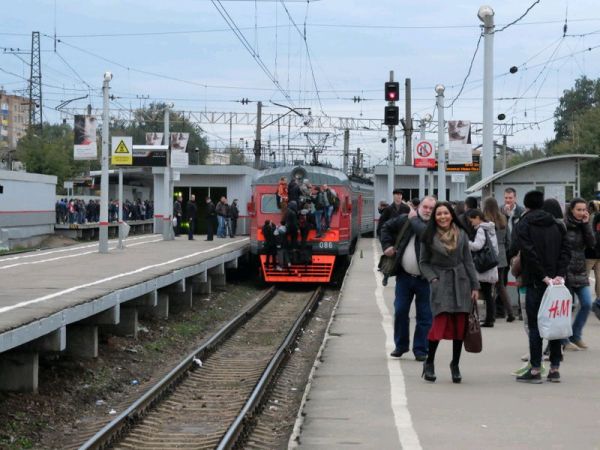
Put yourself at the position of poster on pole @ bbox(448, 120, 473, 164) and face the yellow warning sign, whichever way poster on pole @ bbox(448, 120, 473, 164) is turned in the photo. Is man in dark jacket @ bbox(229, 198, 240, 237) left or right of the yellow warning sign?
right

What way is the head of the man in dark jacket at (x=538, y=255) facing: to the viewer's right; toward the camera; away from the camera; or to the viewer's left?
away from the camera

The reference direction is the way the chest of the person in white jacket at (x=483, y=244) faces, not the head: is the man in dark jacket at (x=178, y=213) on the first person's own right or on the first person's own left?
on the first person's own right

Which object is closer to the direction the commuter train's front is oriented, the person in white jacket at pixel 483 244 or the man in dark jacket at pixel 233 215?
the person in white jacket

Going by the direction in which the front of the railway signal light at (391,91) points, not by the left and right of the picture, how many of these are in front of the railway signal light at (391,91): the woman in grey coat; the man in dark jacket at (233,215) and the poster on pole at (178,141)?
1

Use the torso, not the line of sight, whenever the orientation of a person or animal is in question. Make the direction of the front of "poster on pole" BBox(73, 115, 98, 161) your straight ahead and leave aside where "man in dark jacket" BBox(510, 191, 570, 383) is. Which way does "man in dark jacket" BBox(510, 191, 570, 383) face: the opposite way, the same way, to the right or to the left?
the opposite way

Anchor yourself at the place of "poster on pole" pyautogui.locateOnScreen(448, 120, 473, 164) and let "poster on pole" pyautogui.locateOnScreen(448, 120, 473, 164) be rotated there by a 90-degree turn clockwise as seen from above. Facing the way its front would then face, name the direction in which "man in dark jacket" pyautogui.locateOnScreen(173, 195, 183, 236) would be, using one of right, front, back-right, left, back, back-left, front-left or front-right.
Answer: front-right

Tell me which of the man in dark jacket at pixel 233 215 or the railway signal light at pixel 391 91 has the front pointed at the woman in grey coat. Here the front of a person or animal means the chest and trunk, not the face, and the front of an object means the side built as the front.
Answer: the railway signal light
